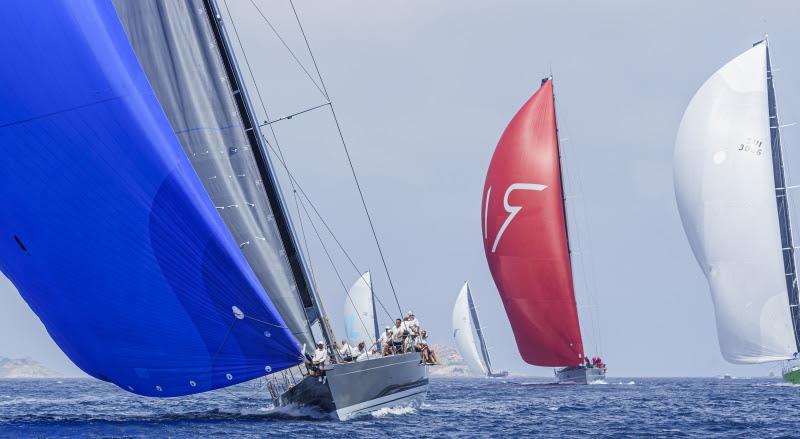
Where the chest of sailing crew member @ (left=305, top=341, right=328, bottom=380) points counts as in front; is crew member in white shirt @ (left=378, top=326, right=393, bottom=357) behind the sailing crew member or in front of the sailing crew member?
behind

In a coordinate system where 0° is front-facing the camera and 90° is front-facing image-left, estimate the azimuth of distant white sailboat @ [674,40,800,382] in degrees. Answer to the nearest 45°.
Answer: approximately 45°

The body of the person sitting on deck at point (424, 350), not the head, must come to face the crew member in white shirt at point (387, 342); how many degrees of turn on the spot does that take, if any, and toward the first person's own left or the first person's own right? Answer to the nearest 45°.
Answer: approximately 90° to the first person's own right

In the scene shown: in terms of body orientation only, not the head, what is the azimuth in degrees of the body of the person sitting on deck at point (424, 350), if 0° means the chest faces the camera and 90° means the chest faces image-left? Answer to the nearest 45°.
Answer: approximately 315°

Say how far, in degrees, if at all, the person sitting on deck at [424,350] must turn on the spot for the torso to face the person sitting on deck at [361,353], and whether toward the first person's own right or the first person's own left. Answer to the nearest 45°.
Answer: approximately 90° to the first person's own right

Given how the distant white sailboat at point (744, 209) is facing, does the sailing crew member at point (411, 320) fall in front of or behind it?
in front

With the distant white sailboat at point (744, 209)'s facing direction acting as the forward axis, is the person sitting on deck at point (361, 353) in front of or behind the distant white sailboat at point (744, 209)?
in front

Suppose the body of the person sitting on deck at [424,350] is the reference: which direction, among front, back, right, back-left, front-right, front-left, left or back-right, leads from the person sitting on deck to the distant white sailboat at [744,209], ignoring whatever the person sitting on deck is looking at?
left
